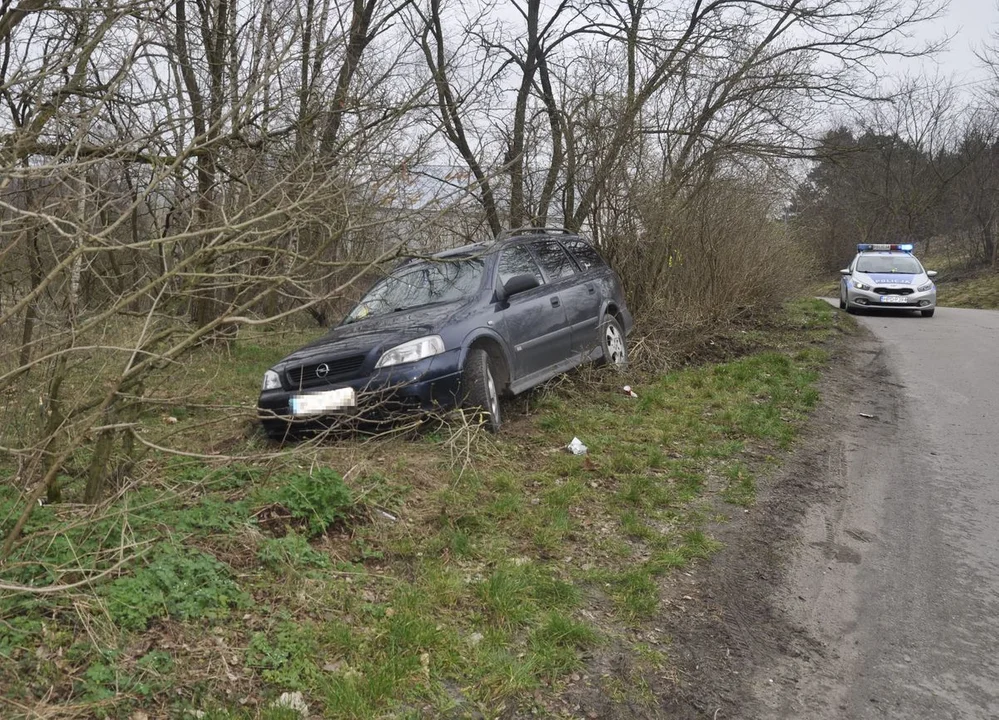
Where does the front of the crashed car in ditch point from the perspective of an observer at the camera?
facing the viewer and to the left of the viewer

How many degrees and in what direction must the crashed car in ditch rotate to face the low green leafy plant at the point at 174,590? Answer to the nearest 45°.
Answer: approximately 45° to its left

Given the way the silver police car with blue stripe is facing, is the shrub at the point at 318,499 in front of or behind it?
in front

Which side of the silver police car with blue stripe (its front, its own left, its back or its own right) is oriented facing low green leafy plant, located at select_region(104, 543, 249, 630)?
front

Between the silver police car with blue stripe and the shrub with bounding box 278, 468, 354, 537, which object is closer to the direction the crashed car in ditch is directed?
the shrub

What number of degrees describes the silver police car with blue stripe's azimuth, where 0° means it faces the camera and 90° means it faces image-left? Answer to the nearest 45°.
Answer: approximately 0°

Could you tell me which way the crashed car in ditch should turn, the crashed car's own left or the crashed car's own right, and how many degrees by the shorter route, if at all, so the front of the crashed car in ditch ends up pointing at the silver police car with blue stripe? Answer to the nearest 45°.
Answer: approximately 180°

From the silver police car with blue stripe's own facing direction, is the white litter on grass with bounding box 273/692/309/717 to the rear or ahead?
ahead

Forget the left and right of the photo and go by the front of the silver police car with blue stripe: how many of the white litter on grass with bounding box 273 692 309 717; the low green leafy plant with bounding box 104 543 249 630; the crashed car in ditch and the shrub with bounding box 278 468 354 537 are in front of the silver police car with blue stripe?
4

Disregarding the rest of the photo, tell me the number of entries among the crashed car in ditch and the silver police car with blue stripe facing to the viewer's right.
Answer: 0
